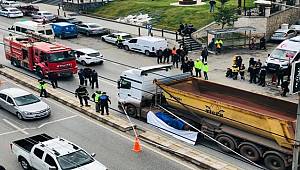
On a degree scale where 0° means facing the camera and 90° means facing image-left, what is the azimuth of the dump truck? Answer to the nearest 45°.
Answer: approximately 135°

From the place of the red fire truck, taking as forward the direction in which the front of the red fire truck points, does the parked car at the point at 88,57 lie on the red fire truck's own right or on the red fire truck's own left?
on the red fire truck's own left

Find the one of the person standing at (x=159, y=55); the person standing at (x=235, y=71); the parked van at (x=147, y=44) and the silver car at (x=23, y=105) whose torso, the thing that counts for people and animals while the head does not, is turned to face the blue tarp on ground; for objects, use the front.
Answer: the silver car

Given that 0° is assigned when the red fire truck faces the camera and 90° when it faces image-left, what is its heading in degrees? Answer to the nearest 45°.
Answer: approximately 315°

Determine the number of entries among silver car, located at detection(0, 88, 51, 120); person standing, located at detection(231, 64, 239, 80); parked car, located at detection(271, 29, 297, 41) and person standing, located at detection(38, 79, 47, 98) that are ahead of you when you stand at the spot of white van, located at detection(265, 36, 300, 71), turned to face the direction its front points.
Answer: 3

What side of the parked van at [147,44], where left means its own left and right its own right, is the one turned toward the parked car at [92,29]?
front
